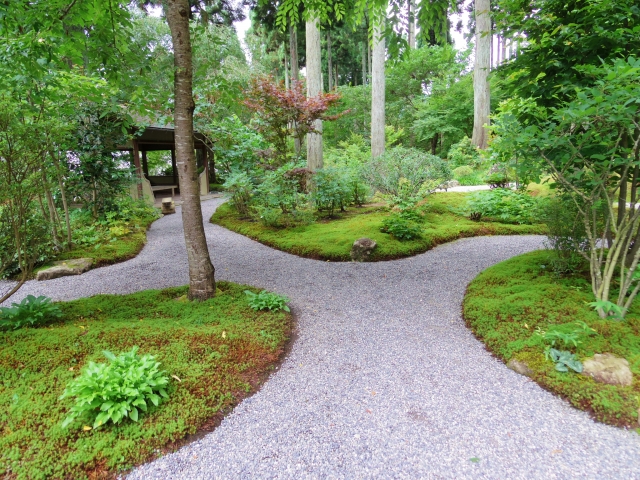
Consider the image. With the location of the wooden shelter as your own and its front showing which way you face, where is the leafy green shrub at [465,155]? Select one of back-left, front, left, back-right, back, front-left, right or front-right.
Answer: left

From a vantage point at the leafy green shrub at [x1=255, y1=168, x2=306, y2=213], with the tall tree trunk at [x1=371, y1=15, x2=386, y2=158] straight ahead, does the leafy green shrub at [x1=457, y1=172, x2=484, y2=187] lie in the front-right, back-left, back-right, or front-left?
front-right

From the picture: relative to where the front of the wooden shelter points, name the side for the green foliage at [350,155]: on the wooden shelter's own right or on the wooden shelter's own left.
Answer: on the wooden shelter's own left

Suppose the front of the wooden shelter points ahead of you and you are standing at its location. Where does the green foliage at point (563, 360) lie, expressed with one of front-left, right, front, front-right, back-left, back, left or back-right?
front

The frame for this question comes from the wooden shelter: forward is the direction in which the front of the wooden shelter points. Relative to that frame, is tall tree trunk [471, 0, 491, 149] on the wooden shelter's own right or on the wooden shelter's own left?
on the wooden shelter's own left

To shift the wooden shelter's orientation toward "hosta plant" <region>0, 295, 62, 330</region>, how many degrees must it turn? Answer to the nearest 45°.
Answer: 0° — it already faces it

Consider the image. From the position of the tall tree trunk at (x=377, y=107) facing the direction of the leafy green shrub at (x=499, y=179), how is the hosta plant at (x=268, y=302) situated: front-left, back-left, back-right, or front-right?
front-right

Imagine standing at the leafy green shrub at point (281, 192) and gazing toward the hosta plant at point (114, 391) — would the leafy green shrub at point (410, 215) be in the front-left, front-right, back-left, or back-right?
front-left

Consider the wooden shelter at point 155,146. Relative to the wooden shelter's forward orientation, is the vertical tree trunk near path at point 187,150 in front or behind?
in front

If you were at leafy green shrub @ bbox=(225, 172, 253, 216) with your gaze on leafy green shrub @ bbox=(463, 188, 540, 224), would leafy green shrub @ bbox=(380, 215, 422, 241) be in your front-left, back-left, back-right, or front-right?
front-right

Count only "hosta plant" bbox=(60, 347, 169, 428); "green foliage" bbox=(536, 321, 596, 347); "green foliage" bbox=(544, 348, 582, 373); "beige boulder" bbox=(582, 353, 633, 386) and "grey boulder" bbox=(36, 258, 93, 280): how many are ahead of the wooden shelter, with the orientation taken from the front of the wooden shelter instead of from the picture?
5

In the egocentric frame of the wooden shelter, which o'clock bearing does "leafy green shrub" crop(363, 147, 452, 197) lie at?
The leafy green shrub is roughly at 11 o'clock from the wooden shelter.

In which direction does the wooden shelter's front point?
toward the camera

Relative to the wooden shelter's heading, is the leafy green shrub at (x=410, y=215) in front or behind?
in front
